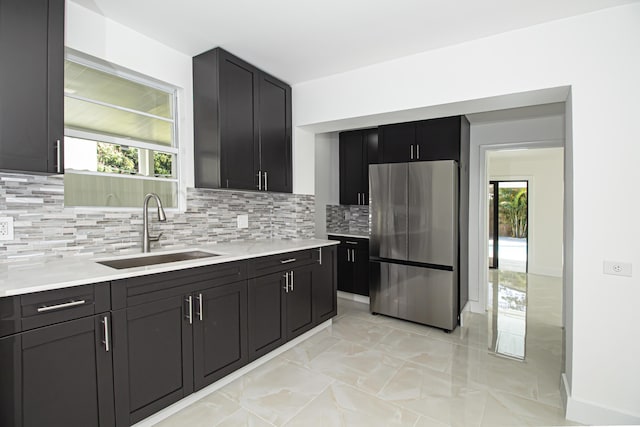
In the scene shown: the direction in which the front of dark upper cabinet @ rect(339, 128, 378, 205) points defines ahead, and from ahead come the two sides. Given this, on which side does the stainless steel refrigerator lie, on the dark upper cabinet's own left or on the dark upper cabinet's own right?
on the dark upper cabinet's own left

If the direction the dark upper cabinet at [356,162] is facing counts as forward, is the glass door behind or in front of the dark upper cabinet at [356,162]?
behind

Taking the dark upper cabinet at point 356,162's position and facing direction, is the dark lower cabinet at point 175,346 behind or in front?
in front

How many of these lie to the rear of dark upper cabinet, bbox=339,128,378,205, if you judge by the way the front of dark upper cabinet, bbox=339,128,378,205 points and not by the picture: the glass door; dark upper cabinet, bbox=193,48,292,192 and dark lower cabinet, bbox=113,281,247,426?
1

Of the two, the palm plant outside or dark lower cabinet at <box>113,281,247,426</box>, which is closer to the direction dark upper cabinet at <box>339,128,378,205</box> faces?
the dark lower cabinet

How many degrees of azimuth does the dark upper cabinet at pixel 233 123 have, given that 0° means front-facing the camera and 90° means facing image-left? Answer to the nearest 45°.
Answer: approximately 315°

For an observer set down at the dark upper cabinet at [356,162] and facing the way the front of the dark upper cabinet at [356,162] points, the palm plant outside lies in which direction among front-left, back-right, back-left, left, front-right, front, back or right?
back

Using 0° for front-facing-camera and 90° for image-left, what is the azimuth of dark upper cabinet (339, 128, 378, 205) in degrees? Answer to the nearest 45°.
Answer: approximately 45°

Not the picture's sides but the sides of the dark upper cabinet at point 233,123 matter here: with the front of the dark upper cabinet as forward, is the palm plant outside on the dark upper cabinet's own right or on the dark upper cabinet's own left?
on the dark upper cabinet's own left
